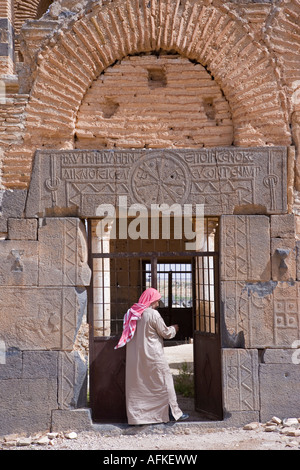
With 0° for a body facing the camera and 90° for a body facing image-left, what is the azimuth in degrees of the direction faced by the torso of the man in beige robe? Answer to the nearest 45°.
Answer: approximately 225°

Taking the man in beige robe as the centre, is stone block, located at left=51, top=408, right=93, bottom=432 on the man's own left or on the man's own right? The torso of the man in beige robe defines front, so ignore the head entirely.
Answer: on the man's own left

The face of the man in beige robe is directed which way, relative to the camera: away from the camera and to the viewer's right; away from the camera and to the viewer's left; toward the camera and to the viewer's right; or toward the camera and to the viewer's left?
away from the camera and to the viewer's right
